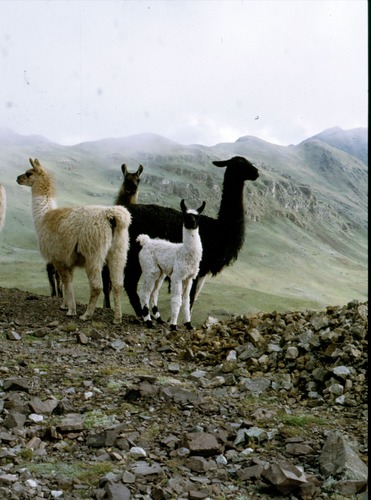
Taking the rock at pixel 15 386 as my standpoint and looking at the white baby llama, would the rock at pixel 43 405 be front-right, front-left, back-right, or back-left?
back-right

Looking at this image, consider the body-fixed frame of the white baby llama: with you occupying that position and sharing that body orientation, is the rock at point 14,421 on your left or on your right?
on your right

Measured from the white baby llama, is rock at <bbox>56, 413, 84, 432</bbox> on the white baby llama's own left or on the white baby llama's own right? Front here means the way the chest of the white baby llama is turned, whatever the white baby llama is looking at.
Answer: on the white baby llama's own right

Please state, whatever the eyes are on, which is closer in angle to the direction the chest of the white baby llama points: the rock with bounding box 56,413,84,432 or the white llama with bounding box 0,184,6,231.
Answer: the rock

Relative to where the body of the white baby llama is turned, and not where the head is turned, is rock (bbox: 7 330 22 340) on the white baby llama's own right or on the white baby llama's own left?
on the white baby llama's own right

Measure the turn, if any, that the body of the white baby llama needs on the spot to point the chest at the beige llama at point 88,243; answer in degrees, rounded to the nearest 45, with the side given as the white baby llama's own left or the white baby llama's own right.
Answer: approximately 135° to the white baby llama's own right

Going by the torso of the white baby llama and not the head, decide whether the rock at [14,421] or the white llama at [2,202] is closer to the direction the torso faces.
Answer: the rock

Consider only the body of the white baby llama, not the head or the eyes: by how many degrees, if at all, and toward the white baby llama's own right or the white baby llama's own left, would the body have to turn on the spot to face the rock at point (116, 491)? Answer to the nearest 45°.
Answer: approximately 45° to the white baby llama's own right

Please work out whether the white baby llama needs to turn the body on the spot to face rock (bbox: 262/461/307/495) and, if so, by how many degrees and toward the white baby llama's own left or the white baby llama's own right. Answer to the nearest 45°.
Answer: approximately 45° to the white baby llama's own right

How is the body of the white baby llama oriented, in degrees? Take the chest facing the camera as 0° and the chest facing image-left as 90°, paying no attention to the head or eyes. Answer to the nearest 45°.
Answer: approximately 315°

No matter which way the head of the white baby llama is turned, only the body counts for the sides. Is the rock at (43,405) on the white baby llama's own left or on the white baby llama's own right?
on the white baby llama's own right

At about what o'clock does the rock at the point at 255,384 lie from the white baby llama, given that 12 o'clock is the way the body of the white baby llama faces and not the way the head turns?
The rock is roughly at 1 o'clock from the white baby llama.

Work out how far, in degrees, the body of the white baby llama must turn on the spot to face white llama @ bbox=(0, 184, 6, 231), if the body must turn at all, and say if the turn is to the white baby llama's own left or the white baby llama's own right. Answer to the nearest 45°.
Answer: approximately 180°
